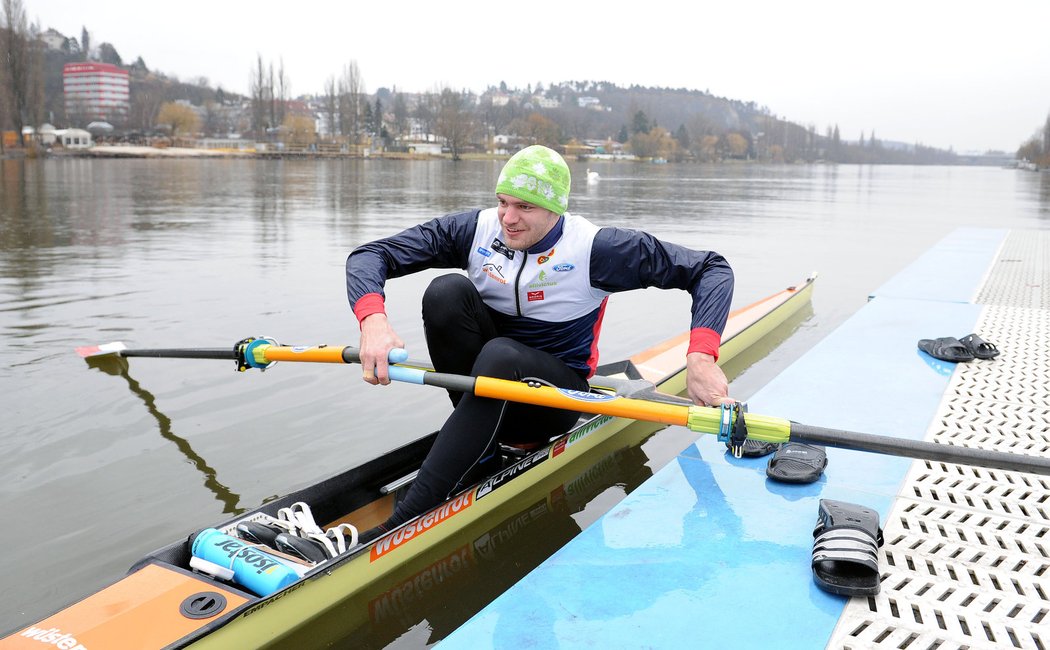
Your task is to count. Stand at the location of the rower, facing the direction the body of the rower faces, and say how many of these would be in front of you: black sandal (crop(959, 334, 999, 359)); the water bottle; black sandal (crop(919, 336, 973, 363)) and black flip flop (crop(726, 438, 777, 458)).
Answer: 1

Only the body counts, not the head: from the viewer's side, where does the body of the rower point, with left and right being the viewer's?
facing the viewer and to the left of the viewer

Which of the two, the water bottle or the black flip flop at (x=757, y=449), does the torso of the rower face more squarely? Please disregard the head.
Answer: the water bottle

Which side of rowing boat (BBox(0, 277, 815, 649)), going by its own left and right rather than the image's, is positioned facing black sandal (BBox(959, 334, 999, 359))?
front

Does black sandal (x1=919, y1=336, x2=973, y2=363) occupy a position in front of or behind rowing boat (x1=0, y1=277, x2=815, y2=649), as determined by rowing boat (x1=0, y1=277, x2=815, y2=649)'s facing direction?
in front

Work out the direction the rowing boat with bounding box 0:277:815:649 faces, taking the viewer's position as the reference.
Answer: facing away from the viewer and to the right of the viewer

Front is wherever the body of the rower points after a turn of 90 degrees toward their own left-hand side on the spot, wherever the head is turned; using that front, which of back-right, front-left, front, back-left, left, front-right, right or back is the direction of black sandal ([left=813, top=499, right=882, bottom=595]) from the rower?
front

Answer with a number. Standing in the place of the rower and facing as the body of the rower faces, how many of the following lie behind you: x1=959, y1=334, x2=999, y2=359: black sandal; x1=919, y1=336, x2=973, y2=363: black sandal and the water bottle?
2
